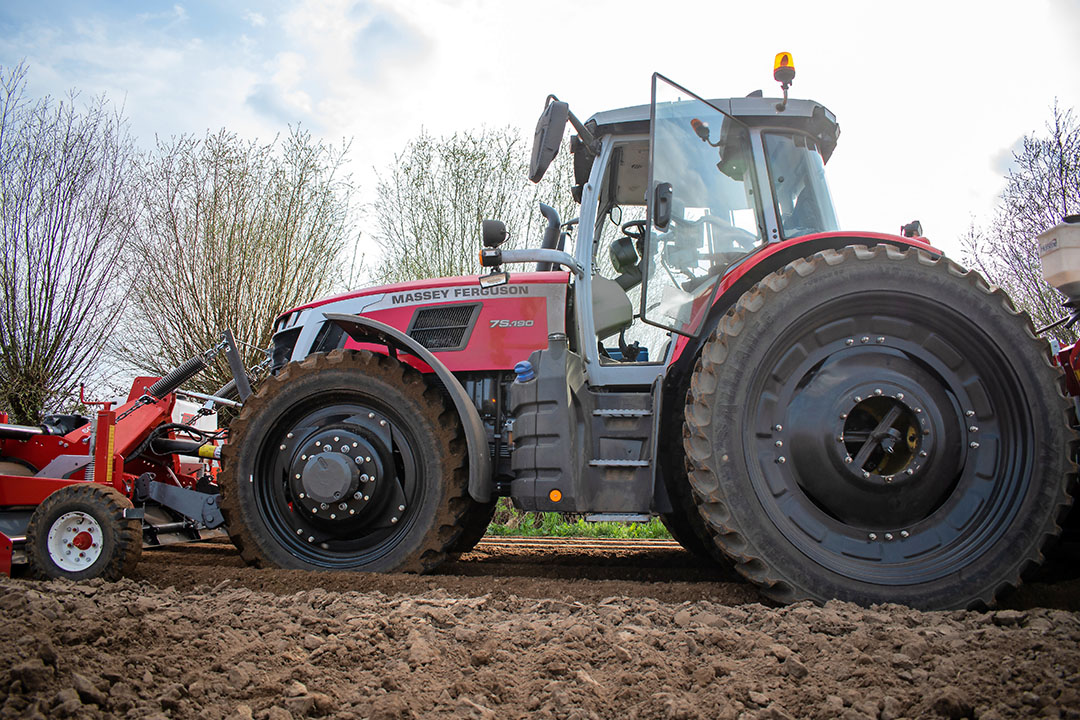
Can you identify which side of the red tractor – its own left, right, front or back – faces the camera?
left

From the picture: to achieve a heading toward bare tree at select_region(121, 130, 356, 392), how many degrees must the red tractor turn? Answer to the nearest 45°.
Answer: approximately 45° to its right
